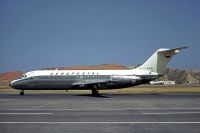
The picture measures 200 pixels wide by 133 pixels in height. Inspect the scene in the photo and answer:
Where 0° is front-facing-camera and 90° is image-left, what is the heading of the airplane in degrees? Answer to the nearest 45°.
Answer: approximately 90°
